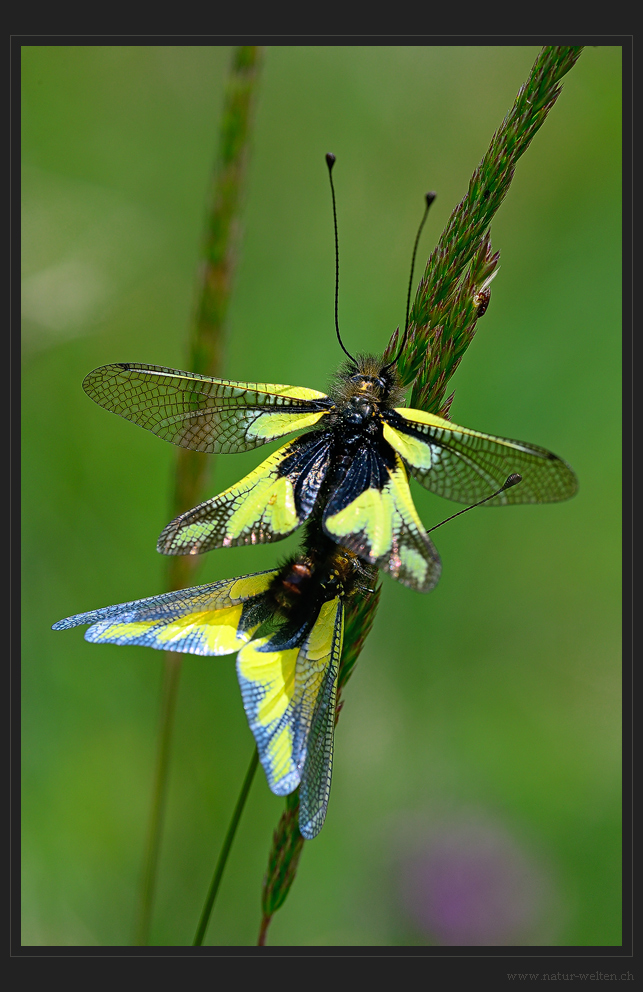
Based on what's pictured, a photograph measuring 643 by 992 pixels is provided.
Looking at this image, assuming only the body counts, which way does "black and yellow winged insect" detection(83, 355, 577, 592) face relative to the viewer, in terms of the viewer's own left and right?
facing away from the viewer

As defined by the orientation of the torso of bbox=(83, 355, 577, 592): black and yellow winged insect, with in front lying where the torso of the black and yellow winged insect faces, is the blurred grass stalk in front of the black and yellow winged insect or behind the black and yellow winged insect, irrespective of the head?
in front
